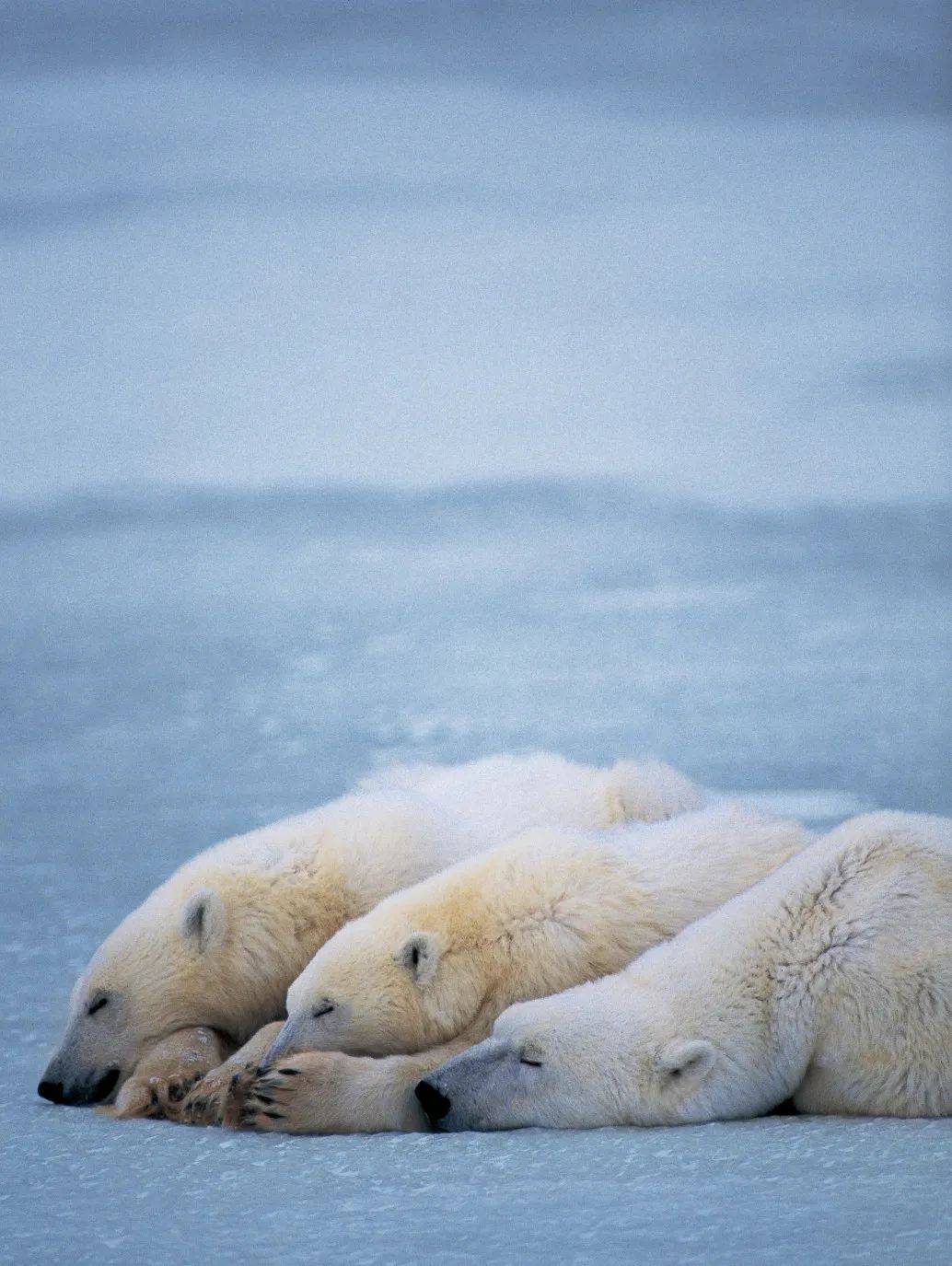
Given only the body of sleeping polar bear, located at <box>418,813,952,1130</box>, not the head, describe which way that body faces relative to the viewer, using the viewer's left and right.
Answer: facing to the left of the viewer

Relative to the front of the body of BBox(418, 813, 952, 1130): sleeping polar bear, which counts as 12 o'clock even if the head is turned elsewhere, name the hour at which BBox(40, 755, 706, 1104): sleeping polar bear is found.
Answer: BBox(40, 755, 706, 1104): sleeping polar bear is roughly at 1 o'clock from BBox(418, 813, 952, 1130): sleeping polar bear.
